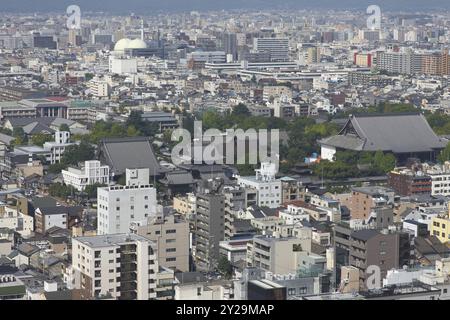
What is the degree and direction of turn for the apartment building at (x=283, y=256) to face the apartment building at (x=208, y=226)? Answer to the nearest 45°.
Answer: approximately 90° to its right

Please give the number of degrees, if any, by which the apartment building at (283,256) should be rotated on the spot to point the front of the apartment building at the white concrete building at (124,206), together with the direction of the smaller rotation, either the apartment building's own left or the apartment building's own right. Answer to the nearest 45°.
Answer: approximately 90° to the apartment building's own right

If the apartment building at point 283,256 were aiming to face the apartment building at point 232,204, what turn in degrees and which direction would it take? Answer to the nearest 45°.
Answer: approximately 135° to its right

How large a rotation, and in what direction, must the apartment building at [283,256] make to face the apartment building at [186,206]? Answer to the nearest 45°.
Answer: approximately 90° to its right

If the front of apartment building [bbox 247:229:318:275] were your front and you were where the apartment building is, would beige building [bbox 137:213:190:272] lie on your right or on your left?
on your right

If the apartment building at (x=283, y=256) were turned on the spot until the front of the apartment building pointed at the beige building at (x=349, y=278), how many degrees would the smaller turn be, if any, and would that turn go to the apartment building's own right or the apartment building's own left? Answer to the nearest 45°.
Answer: approximately 90° to the apartment building's own left

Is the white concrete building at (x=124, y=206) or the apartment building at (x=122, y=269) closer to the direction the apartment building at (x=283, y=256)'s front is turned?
the apartment building

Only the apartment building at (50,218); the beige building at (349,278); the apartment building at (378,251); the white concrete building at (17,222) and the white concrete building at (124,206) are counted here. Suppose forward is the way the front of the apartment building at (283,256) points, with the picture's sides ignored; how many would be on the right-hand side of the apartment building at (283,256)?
3

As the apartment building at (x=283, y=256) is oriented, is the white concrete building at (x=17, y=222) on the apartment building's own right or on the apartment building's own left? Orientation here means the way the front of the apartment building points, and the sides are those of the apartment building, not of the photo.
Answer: on the apartment building's own right

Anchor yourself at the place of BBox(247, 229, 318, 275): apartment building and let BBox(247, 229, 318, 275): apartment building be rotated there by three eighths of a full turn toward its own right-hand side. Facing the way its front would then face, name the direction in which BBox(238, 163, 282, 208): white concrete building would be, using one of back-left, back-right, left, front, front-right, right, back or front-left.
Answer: front

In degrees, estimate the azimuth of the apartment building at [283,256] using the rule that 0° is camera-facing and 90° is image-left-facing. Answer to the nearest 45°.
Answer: approximately 45°

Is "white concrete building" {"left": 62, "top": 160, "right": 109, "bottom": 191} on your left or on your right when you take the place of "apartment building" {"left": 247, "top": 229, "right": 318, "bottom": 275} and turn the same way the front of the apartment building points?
on your right

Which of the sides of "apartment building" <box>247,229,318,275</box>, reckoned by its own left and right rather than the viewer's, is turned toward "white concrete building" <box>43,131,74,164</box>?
right

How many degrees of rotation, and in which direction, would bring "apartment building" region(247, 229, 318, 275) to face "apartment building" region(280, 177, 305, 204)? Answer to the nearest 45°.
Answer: approximately 135° to its right
